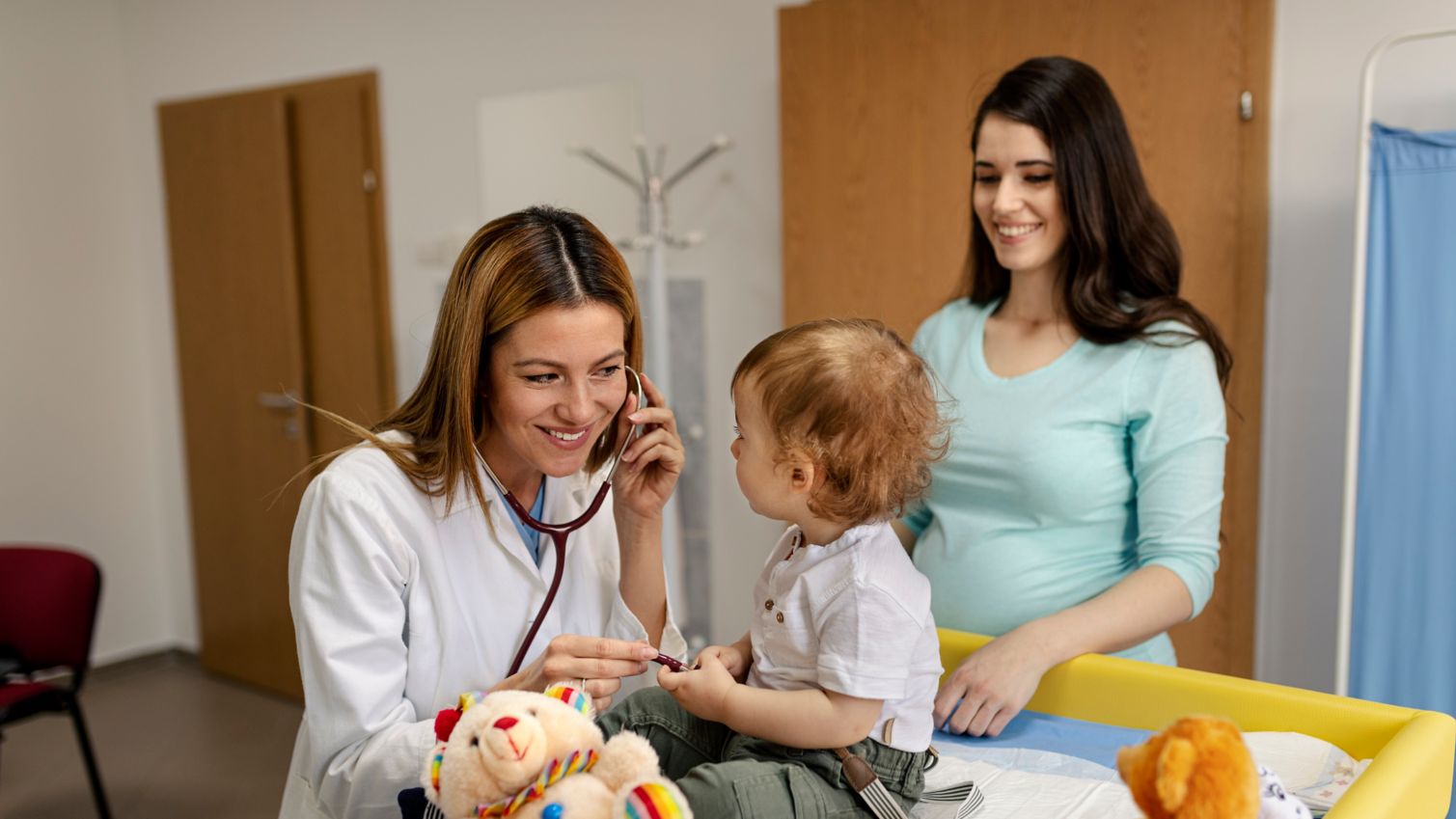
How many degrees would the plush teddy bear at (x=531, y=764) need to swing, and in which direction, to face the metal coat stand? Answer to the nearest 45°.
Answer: approximately 180°

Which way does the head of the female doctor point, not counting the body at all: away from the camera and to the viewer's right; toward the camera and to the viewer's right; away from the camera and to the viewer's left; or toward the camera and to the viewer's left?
toward the camera and to the viewer's right

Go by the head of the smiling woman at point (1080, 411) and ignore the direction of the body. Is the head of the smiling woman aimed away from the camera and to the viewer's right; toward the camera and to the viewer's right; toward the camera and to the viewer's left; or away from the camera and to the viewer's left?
toward the camera and to the viewer's left

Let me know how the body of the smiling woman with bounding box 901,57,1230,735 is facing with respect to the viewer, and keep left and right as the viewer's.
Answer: facing the viewer and to the left of the viewer

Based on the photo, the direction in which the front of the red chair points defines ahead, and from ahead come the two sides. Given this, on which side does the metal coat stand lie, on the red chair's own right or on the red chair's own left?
on the red chair's own left

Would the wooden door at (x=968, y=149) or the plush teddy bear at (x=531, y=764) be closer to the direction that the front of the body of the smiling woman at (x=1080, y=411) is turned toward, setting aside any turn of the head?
the plush teddy bear

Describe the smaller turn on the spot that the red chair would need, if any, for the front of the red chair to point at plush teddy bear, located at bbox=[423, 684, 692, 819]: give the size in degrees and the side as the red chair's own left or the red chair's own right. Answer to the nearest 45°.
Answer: approximately 45° to the red chair's own left

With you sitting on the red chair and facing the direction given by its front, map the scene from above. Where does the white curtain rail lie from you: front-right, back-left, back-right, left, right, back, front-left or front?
left

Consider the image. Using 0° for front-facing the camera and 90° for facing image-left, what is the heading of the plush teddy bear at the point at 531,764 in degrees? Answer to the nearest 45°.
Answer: approximately 0°

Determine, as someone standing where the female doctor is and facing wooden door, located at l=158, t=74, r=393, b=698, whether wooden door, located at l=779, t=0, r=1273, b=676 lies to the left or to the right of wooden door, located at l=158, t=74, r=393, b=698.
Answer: right
